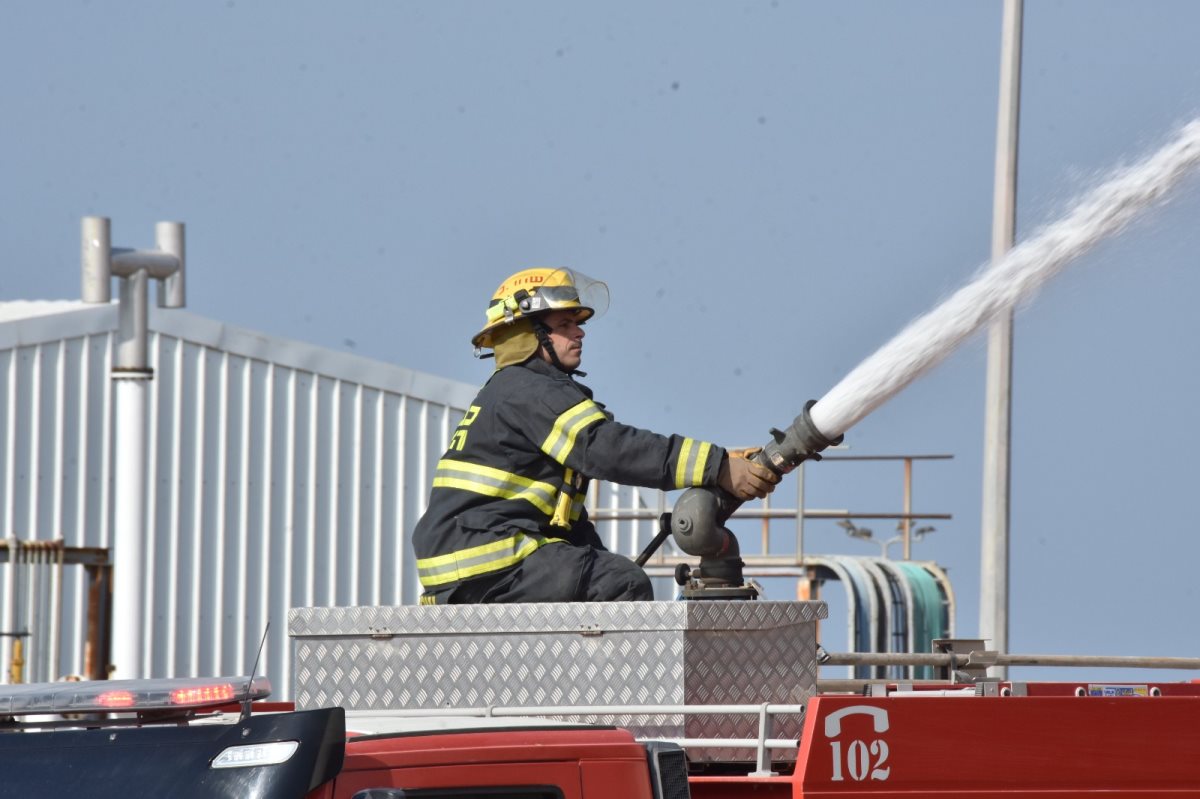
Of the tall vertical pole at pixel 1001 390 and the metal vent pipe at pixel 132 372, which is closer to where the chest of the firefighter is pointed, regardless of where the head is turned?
the tall vertical pole

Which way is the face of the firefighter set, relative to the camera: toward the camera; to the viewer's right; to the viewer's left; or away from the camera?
to the viewer's right

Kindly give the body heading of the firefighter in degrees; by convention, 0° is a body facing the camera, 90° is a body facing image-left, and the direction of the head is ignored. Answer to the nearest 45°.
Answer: approximately 270°

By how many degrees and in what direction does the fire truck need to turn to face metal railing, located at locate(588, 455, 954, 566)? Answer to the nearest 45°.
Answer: approximately 135° to its right

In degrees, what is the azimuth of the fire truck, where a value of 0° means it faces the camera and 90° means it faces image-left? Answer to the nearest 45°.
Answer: approximately 45°

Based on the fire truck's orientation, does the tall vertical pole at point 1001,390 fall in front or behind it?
behind
